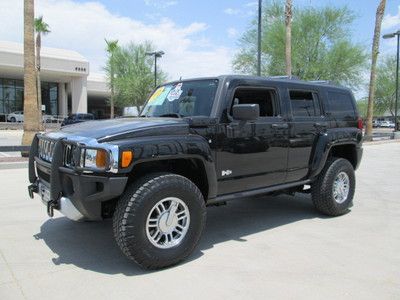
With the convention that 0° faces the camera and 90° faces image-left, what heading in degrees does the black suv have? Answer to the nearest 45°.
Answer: approximately 45°
